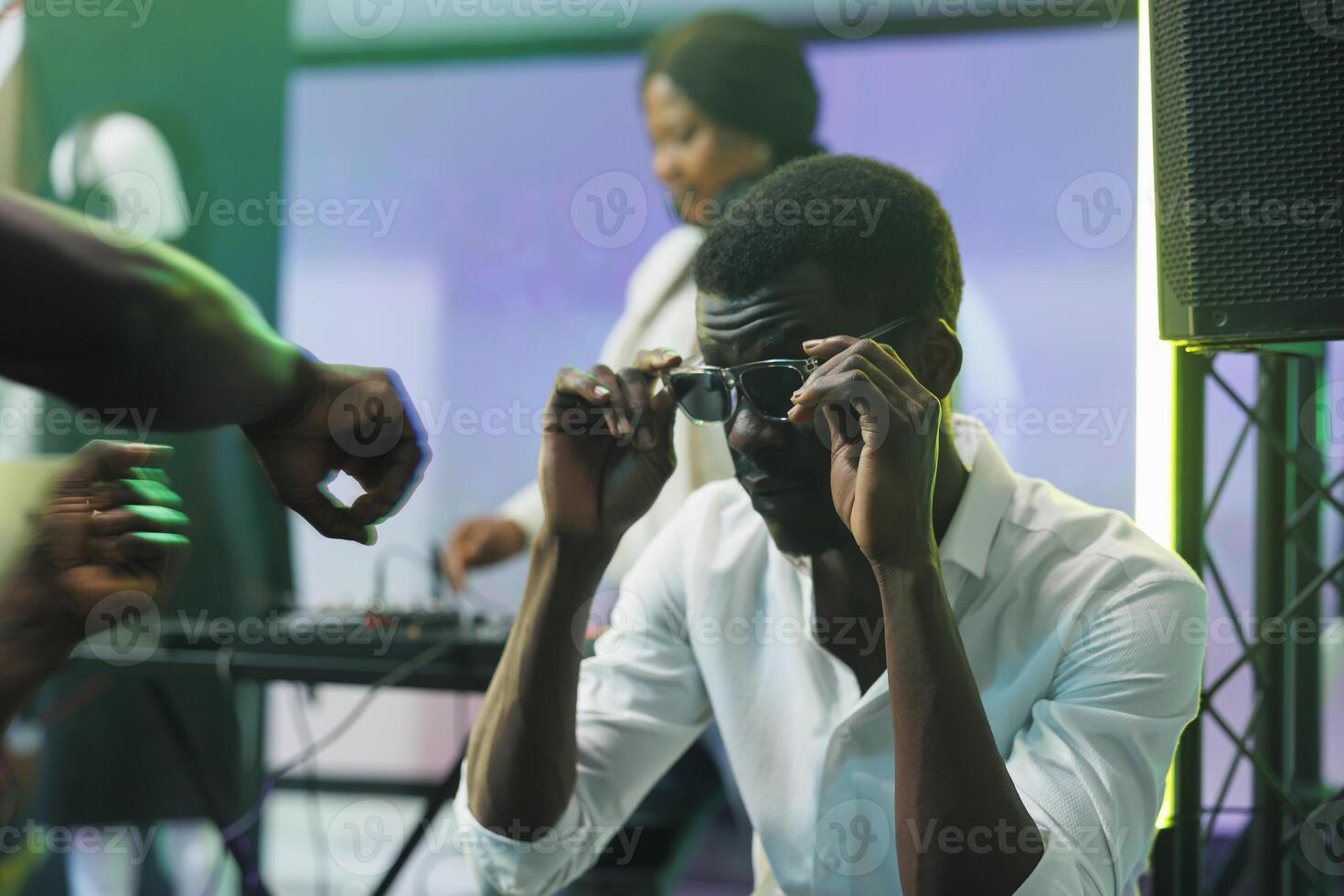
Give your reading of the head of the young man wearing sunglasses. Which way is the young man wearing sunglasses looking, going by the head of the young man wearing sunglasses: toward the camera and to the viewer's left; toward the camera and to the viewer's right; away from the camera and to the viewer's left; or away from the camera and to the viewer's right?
toward the camera and to the viewer's left

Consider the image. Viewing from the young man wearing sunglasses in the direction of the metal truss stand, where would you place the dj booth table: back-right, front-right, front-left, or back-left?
back-left

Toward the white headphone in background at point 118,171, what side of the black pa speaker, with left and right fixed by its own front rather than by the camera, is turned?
right

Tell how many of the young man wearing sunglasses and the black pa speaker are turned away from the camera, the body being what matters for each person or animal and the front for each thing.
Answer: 0

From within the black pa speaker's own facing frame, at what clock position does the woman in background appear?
The woman in background is roughly at 4 o'clock from the black pa speaker.

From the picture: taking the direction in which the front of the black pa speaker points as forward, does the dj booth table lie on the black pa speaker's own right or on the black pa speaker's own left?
on the black pa speaker's own right

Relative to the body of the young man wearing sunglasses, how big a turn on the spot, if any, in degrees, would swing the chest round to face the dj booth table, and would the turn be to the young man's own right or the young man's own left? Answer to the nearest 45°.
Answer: approximately 90° to the young man's own right

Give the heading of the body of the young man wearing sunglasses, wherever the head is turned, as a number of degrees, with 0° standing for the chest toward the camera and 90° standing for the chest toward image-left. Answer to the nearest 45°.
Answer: approximately 45°
